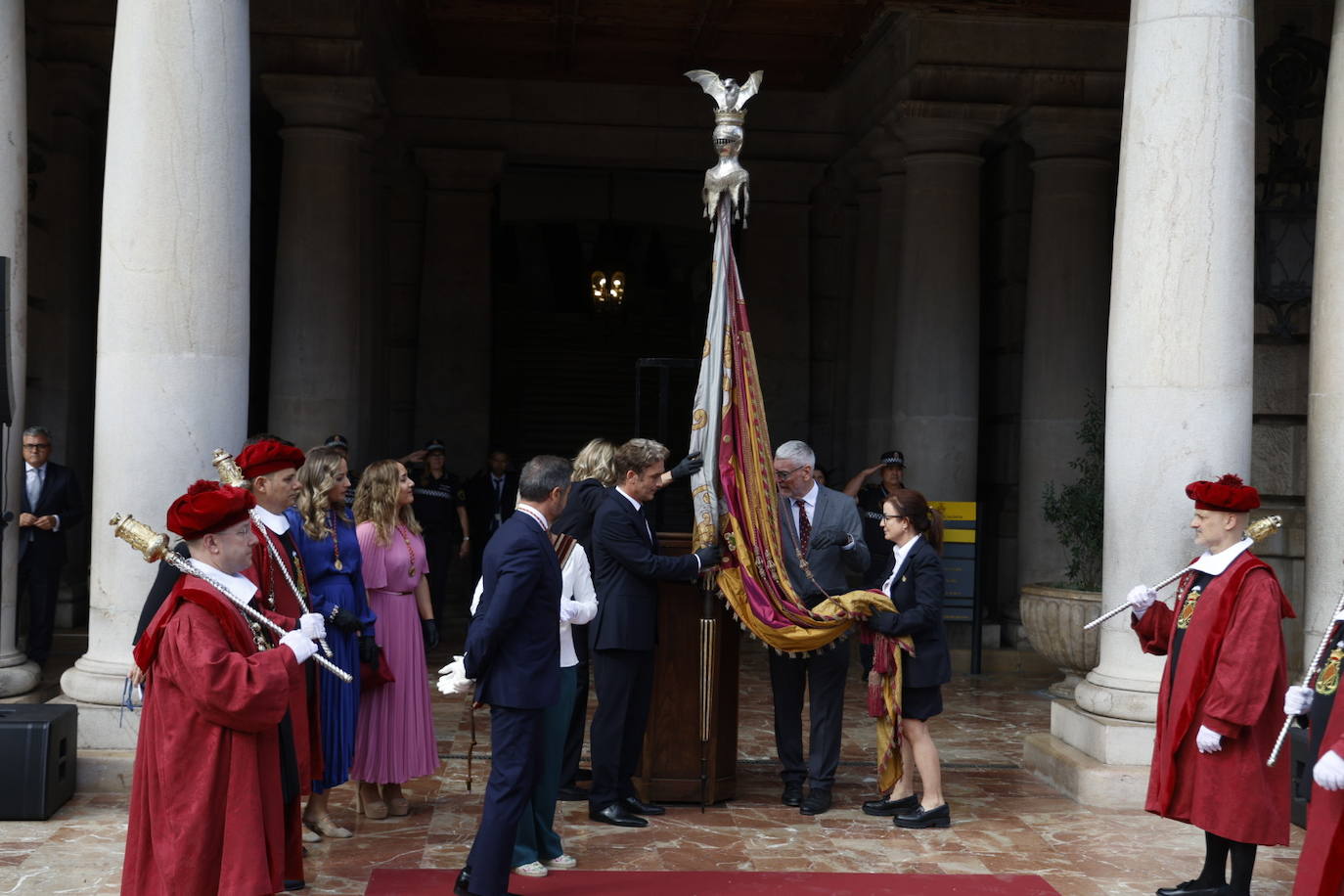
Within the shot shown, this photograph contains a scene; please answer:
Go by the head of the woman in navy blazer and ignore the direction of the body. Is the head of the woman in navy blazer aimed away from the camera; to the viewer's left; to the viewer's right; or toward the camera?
to the viewer's left

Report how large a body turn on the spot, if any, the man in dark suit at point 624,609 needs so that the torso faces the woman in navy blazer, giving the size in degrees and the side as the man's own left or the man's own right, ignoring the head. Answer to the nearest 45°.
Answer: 0° — they already face them

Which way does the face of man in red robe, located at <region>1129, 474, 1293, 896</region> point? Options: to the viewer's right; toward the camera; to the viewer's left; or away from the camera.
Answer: to the viewer's left

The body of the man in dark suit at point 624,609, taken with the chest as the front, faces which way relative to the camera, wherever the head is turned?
to the viewer's right

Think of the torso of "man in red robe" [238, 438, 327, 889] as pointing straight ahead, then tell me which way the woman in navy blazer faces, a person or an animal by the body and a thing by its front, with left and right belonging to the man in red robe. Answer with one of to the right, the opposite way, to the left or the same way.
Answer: the opposite way

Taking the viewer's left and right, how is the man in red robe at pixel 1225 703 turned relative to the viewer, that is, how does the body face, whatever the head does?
facing to the left of the viewer

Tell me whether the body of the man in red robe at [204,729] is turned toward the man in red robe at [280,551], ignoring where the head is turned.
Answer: no

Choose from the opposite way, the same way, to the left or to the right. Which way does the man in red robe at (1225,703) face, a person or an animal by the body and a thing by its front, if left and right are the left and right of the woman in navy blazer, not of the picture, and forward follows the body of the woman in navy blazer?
the same way

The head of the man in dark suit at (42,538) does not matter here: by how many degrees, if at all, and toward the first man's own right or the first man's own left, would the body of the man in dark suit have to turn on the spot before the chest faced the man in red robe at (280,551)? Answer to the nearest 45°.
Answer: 0° — they already face them

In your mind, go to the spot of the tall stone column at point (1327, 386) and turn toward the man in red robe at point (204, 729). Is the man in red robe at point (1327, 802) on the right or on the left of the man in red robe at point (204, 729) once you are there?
left

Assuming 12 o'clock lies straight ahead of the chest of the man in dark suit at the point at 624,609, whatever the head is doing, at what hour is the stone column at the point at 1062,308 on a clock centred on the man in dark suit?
The stone column is roughly at 10 o'clock from the man in dark suit.

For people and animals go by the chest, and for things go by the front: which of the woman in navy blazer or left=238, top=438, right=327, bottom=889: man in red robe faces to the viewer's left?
the woman in navy blazer

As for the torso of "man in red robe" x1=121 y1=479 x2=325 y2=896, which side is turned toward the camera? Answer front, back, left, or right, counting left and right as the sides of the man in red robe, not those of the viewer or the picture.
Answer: right

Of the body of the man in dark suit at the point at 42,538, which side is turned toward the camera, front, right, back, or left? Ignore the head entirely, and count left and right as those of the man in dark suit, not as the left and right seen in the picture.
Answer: front

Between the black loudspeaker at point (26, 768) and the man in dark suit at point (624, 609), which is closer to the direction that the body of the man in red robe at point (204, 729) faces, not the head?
the man in dark suit

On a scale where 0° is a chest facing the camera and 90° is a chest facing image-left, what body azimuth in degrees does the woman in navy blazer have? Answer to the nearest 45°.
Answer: approximately 90°

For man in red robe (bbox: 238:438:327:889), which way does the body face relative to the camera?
to the viewer's right
